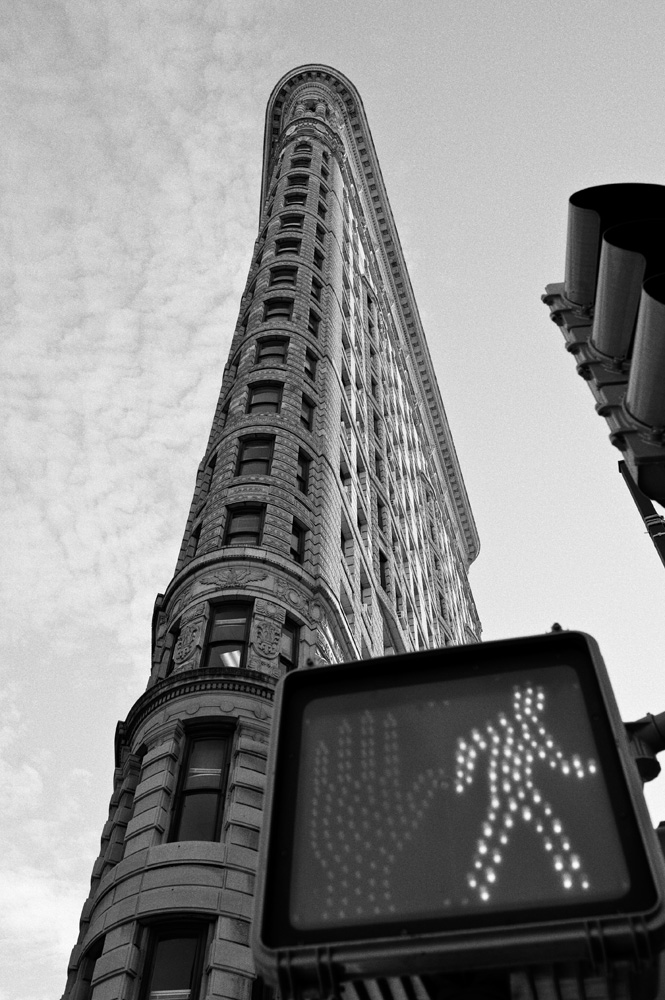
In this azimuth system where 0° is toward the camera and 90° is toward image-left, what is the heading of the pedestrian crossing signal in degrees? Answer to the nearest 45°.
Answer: approximately 0°

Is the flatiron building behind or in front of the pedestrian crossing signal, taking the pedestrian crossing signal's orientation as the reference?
behind
